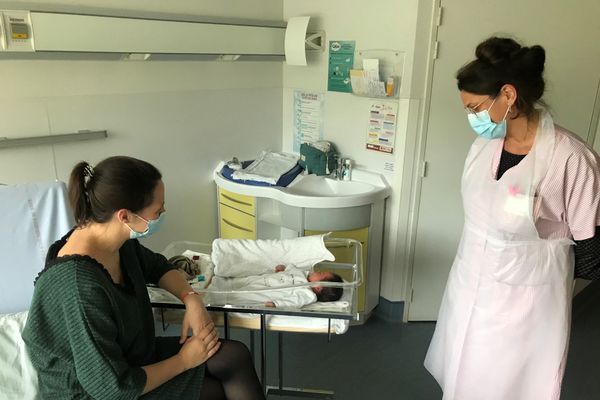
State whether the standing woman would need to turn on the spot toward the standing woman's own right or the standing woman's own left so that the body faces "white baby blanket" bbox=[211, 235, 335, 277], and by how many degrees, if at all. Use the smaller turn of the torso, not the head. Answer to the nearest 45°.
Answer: approximately 45° to the standing woman's own right

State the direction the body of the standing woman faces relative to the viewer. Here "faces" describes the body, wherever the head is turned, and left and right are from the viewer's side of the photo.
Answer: facing the viewer and to the left of the viewer

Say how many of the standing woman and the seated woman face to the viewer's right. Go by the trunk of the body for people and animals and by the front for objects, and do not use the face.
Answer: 1

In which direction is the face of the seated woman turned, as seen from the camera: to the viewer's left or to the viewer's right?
to the viewer's right

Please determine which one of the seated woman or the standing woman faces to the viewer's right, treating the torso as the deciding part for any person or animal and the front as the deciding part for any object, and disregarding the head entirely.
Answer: the seated woman

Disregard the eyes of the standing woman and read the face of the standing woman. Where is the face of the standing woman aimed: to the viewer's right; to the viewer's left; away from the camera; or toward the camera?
to the viewer's left

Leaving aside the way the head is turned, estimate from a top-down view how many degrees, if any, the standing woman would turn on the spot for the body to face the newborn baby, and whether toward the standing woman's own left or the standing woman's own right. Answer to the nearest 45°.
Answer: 0° — they already face them

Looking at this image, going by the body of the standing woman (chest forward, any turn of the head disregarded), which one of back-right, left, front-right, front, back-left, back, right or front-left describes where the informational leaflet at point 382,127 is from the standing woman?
right

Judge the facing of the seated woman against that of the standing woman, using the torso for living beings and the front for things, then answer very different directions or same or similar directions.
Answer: very different directions

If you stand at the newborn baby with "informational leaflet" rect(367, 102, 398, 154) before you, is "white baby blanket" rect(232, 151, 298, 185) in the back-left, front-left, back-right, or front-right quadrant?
front-left

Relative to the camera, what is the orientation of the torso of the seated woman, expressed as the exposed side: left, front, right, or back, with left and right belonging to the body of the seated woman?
right

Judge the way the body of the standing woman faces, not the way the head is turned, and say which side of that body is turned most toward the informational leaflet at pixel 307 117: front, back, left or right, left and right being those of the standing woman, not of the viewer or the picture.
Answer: right

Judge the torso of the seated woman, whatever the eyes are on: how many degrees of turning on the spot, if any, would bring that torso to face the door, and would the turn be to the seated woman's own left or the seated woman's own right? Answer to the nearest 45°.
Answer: approximately 45° to the seated woman's own left

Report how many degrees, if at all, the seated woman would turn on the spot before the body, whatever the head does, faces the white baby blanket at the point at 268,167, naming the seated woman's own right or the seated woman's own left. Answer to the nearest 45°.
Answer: approximately 45° to the seated woman's own left

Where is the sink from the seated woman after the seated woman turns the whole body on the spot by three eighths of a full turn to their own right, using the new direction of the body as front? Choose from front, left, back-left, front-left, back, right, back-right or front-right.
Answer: back
